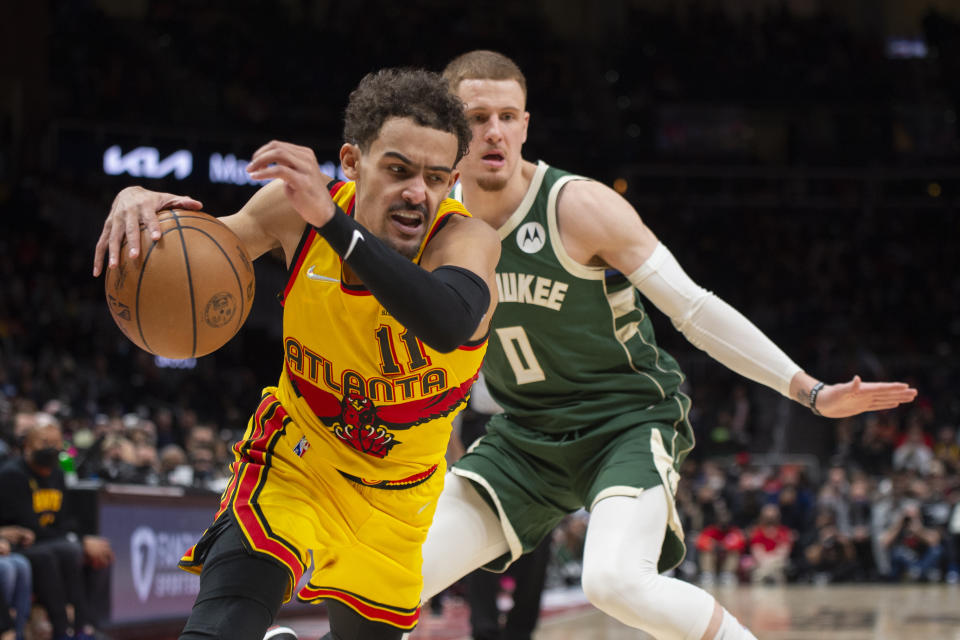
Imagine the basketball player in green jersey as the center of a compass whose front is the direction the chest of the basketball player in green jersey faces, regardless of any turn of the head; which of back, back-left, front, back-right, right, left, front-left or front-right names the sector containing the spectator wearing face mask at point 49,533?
right

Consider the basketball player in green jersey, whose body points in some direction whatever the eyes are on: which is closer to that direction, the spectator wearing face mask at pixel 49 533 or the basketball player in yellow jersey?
the basketball player in yellow jersey

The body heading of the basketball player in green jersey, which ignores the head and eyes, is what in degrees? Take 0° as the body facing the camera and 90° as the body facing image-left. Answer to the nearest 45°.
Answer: approximately 45°
